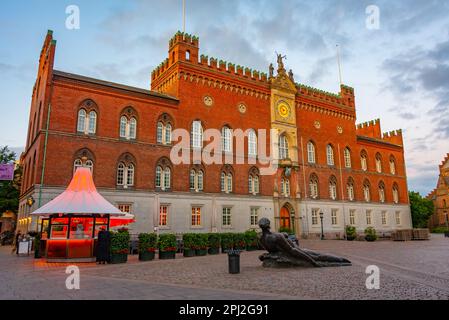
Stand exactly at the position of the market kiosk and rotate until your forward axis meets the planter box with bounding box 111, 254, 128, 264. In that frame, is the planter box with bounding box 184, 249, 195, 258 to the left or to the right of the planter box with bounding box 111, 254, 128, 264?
left

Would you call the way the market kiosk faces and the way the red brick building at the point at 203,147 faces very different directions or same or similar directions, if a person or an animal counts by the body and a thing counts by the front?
same or similar directions

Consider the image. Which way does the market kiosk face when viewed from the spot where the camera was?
facing the viewer

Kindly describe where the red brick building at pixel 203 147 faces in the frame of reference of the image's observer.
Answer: facing the viewer and to the right of the viewer

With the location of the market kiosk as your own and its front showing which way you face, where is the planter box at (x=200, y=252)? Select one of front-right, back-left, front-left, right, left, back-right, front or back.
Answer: left

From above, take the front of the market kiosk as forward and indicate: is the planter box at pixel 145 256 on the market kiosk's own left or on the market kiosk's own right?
on the market kiosk's own left

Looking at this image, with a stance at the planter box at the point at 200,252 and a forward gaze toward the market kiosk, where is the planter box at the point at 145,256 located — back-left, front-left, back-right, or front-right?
front-left

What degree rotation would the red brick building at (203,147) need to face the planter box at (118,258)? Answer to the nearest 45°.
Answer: approximately 45° to its right

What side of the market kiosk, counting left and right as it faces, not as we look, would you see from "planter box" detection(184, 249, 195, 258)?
left

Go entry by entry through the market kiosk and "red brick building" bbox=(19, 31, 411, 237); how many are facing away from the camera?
0

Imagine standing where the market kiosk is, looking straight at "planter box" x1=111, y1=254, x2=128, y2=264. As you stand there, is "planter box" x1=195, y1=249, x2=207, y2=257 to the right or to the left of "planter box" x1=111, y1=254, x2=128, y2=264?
left

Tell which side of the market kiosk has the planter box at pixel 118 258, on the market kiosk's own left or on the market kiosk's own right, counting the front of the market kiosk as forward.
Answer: on the market kiosk's own left

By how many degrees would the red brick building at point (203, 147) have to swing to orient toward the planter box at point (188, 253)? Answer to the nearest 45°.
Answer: approximately 45° to its right

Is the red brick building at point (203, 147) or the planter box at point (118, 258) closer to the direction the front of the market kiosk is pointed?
the planter box
